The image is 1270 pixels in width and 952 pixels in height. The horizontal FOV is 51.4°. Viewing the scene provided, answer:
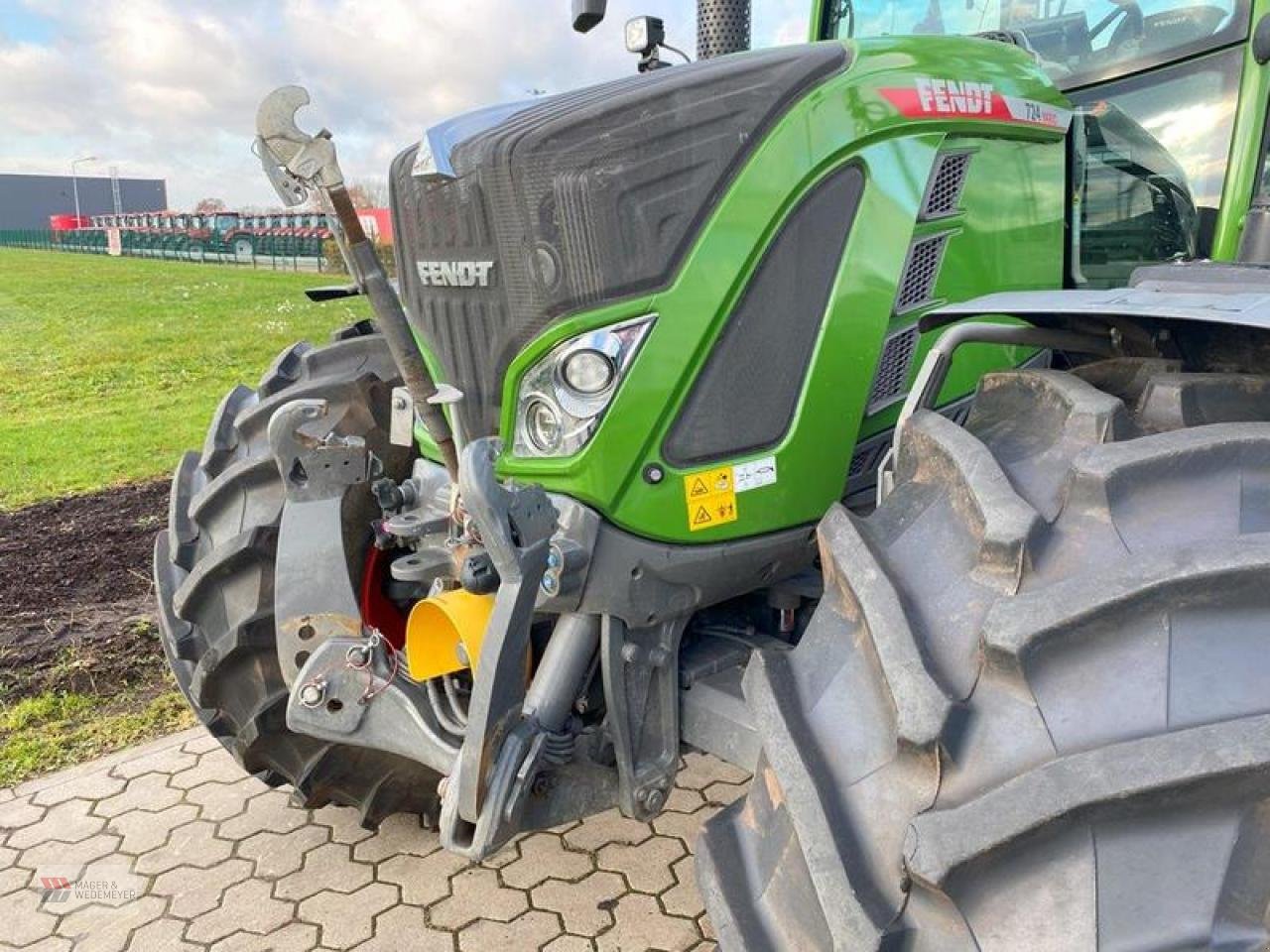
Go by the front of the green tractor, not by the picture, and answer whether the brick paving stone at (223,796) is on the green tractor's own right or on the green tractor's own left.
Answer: on the green tractor's own right

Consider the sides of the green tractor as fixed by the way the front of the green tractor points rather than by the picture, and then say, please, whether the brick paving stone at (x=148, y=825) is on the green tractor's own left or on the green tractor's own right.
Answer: on the green tractor's own right

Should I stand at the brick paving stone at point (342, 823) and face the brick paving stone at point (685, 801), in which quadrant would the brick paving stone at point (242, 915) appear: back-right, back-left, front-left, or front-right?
back-right

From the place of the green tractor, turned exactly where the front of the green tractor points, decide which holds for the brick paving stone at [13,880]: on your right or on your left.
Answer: on your right

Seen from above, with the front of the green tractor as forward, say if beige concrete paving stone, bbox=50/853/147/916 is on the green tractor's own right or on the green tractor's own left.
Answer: on the green tractor's own right

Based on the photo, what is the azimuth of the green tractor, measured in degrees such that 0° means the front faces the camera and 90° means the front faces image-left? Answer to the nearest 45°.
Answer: approximately 45°
